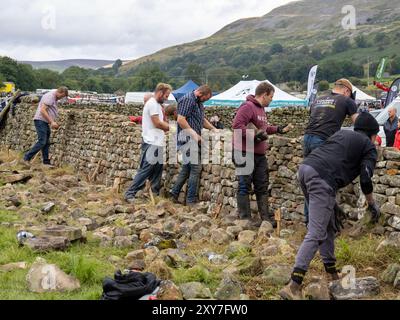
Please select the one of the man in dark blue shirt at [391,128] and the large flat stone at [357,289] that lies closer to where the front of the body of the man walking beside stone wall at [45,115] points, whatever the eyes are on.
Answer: the man in dark blue shirt

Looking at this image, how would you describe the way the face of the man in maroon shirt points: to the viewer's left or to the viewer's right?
to the viewer's right

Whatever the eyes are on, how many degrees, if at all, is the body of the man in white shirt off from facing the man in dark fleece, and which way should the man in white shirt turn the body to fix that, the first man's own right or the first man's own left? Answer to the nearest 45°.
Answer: approximately 90° to the first man's own right

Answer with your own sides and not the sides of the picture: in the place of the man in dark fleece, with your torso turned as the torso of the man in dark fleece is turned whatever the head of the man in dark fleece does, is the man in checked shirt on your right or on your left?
on your left

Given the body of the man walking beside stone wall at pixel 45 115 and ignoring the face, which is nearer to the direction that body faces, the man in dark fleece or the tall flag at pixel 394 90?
the tall flag

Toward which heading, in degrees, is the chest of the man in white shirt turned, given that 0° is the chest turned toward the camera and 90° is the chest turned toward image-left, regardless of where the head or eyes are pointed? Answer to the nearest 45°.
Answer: approximately 270°

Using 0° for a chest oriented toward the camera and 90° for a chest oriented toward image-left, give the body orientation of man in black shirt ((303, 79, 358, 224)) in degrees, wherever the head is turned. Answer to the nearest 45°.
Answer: approximately 225°

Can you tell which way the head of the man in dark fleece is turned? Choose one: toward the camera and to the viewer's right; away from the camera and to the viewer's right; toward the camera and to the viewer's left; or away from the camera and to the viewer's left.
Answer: away from the camera and to the viewer's right
